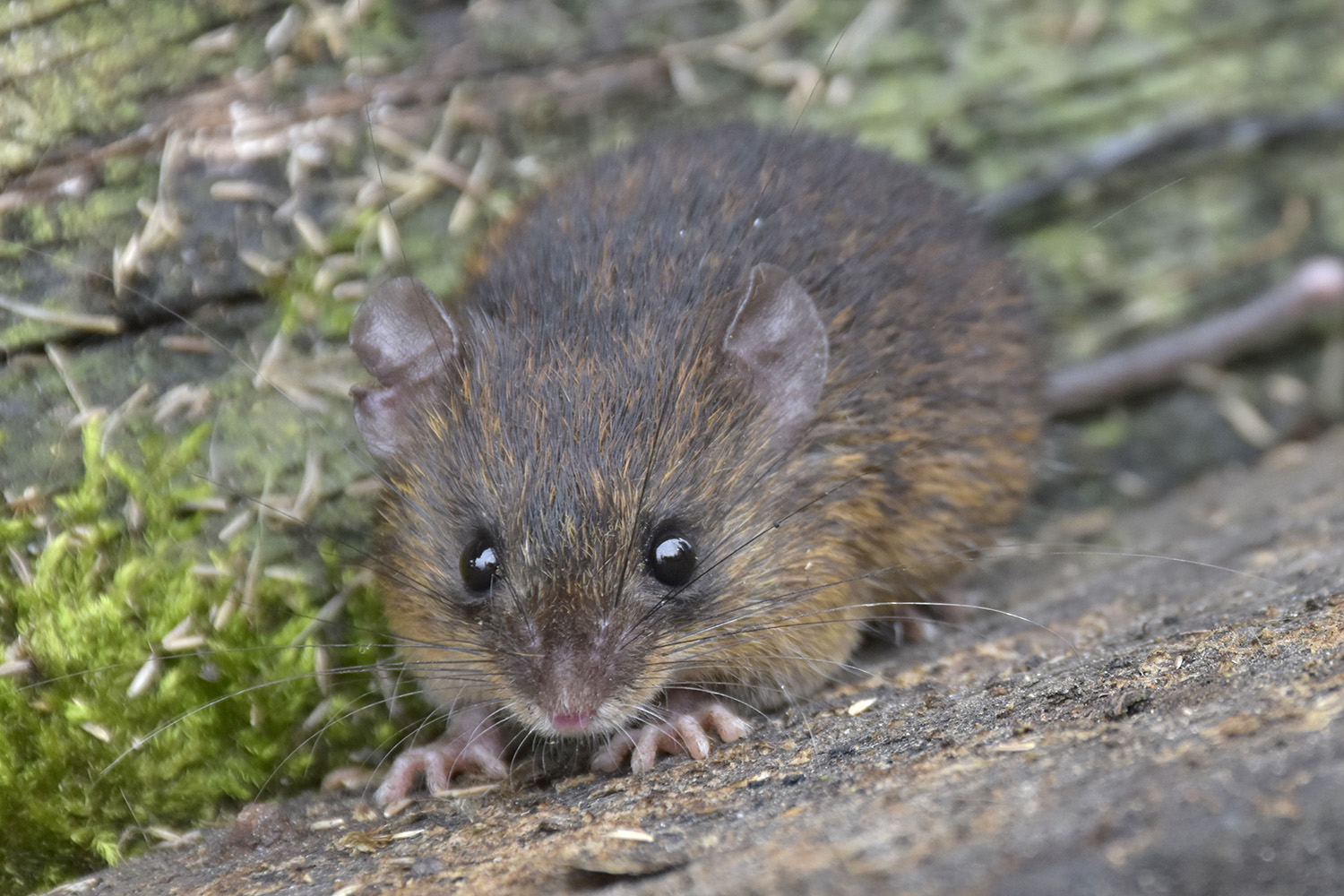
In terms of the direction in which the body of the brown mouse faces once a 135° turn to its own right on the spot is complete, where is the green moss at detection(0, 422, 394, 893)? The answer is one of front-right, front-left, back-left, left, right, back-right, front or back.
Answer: left

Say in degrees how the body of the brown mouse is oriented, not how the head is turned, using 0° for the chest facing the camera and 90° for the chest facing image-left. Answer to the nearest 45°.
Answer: approximately 45°
